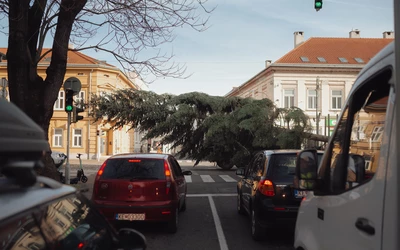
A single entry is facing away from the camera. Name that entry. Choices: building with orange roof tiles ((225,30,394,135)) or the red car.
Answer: the red car

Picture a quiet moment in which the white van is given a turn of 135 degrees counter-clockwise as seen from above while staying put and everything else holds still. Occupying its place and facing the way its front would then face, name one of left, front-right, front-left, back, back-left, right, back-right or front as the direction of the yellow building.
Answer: back-right

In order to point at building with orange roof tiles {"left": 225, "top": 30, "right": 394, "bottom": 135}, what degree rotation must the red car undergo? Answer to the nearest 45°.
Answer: approximately 45° to its right

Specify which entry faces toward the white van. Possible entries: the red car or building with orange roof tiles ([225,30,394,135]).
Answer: the building with orange roof tiles

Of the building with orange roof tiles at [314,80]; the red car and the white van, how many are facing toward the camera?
1

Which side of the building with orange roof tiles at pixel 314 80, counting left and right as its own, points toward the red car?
front

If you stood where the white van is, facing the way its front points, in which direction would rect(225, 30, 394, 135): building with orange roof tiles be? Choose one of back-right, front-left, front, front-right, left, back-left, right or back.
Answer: front-right

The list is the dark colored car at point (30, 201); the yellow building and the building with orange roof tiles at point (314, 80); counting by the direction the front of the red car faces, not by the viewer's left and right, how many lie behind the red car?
1

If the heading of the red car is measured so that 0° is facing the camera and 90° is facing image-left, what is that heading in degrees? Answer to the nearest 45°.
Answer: approximately 180°

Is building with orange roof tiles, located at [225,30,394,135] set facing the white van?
yes

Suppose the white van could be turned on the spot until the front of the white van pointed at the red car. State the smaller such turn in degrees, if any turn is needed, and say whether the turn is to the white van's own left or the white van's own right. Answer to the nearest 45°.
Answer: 0° — it already faces it

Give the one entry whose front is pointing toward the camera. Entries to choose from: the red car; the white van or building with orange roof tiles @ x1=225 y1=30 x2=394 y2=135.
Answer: the building with orange roof tiles

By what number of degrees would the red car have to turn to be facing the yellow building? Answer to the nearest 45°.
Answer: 0° — it already faces it

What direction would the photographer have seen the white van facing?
facing away from the viewer and to the left of the viewer

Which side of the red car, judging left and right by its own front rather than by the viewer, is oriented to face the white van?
back

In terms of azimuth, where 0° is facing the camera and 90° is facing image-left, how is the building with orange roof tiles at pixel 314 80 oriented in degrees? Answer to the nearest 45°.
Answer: approximately 0°

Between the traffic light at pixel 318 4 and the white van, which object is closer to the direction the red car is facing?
the traffic light
